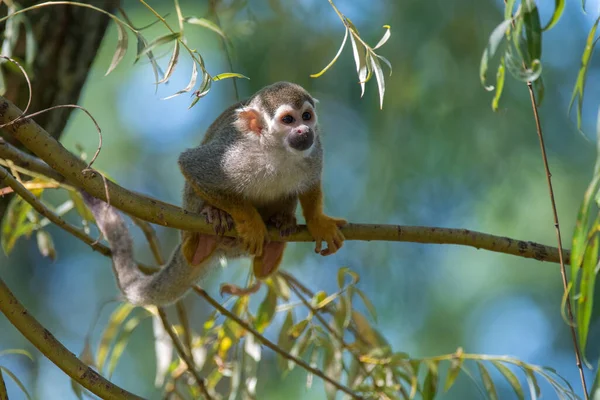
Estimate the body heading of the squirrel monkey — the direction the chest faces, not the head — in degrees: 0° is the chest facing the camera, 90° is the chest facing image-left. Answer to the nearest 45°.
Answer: approximately 315°

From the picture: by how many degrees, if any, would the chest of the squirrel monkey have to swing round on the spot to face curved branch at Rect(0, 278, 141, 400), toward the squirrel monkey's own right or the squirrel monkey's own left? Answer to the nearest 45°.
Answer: approximately 90° to the squirrel monkey's own right

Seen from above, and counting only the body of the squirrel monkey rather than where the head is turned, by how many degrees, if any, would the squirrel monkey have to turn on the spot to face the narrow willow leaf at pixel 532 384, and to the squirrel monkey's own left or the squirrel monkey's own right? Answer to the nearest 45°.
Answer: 0° — it already faces it
